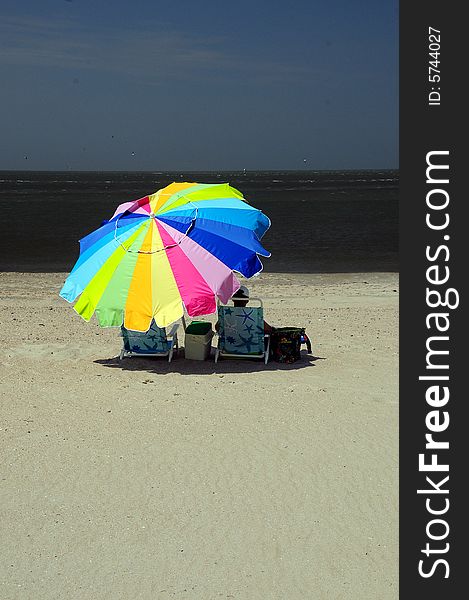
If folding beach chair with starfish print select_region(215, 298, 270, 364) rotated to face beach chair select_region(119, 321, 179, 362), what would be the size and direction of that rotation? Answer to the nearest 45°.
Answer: approximately 90° to its left

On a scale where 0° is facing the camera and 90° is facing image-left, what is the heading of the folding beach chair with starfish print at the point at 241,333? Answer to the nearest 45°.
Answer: approximately 180°

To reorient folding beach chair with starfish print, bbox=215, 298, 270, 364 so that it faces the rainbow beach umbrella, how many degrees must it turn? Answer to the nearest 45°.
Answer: approximately 135° to its left
